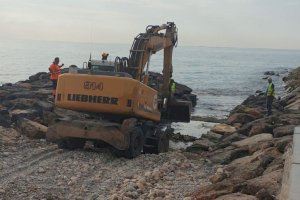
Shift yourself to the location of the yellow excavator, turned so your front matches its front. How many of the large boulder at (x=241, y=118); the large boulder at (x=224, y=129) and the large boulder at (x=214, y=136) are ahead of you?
3

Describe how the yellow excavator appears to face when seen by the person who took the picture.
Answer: facing away from the viewer and to the right of the viewer

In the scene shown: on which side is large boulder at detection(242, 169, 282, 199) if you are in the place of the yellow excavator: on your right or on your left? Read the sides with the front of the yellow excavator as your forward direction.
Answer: on your right

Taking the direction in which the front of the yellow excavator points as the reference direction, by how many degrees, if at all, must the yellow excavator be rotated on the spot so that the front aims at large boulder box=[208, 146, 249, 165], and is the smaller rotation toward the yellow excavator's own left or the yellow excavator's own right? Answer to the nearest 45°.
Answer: approximately 45° to the yellow excavator's own right

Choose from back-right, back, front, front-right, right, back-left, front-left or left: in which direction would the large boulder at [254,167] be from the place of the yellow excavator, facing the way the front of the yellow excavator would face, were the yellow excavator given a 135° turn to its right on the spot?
front-left

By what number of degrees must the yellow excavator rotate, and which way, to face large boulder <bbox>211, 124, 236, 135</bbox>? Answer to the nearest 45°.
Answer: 0° — it already faces it

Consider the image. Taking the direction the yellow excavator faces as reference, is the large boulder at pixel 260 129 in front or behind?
in front
